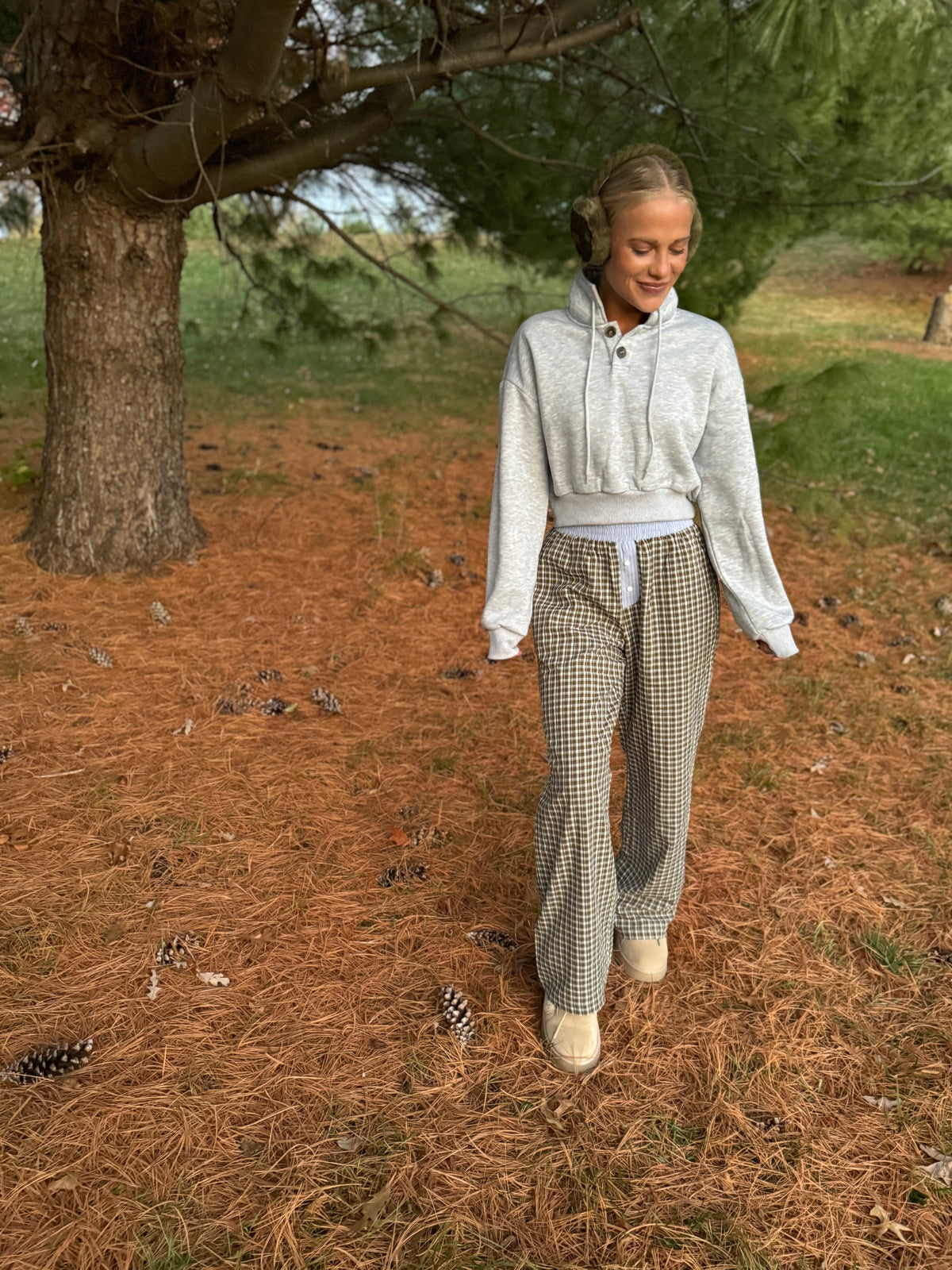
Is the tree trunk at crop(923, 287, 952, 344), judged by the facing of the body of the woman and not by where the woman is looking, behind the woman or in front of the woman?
behind

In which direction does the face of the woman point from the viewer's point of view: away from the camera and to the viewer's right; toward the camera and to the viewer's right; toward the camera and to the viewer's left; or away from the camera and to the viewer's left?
toward the camera and to the viewer's right

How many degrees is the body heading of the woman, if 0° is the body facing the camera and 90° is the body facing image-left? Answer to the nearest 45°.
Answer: approximately 0°

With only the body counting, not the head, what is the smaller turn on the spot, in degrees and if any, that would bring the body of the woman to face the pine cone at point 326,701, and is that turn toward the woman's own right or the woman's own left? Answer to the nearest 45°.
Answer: approximately 135° to the woman's own right

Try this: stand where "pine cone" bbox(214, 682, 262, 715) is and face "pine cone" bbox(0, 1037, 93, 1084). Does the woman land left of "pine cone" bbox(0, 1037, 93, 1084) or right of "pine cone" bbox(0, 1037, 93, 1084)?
left
